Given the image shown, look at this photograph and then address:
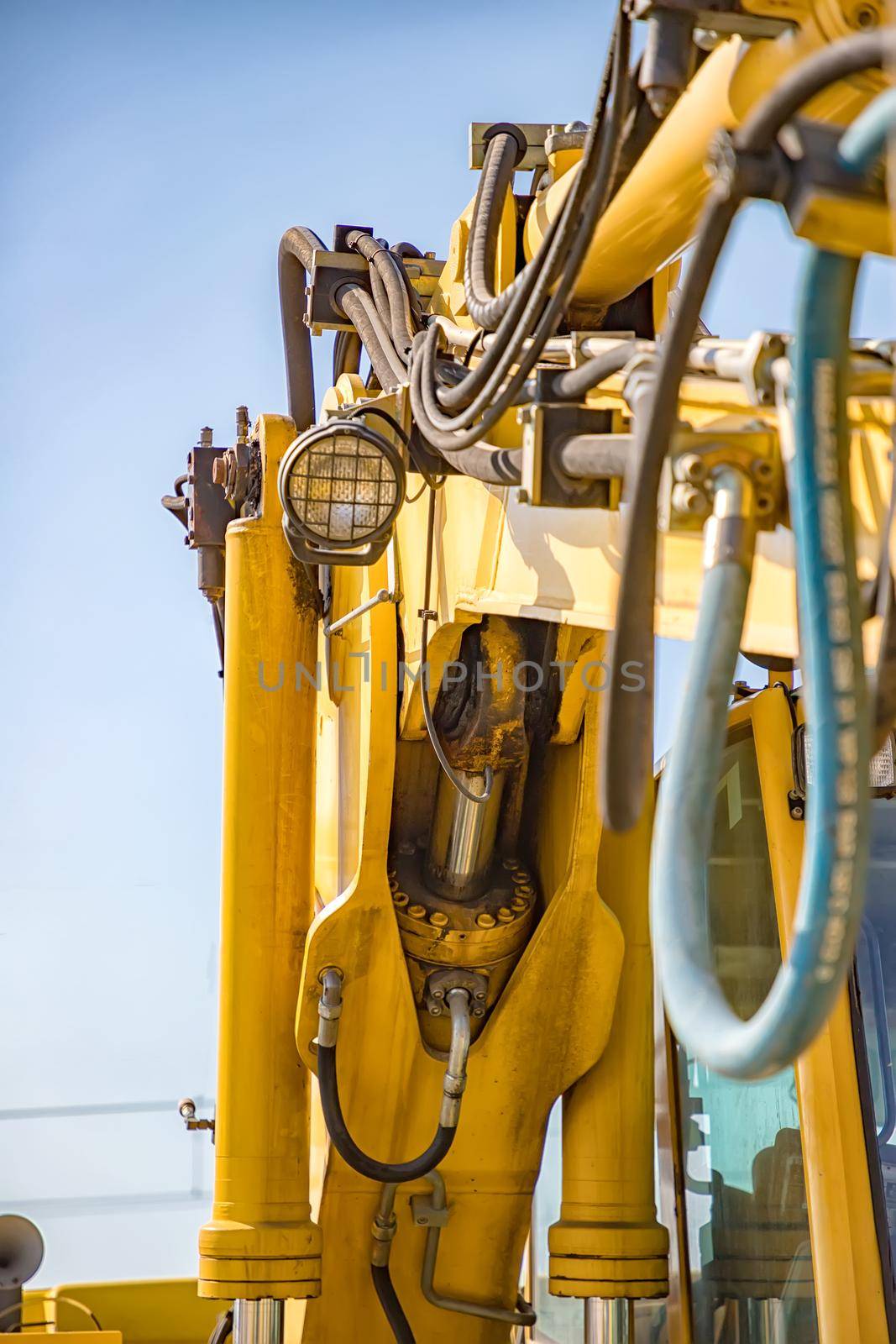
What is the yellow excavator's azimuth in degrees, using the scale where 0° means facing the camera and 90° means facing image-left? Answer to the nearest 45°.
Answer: approximately 315°
